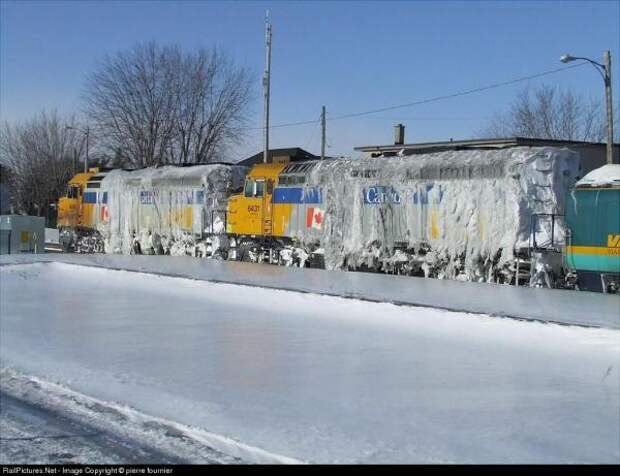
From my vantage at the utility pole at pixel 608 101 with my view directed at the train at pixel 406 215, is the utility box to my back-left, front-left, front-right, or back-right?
front-right

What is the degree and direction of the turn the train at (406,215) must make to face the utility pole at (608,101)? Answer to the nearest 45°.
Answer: approximately 90° to its right

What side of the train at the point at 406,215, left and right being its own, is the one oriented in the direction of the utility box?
front

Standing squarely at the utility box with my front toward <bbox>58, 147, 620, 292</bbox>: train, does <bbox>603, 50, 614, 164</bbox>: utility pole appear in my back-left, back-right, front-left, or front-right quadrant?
front-left

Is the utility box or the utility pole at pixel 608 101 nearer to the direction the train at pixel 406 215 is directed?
the utility box

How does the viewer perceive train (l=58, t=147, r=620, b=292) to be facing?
facing away from the viewer and to the left of the viewer

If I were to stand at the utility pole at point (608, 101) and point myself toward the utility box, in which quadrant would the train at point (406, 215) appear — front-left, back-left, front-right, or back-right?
front-left
